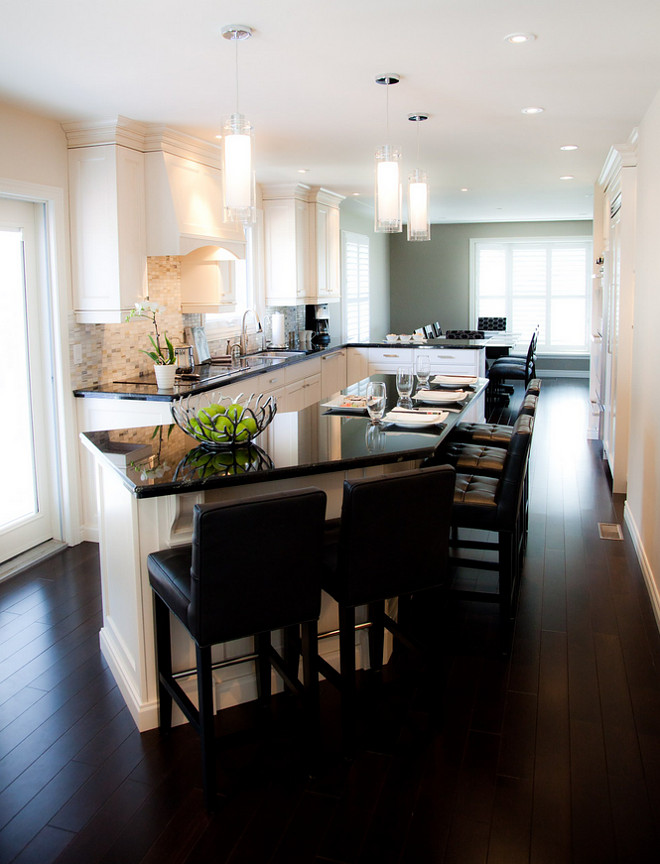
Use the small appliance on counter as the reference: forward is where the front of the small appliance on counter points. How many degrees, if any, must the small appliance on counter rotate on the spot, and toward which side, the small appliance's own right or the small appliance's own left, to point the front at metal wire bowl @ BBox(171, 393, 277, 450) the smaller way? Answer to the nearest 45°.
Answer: approximately 45° to the small appliance's own right

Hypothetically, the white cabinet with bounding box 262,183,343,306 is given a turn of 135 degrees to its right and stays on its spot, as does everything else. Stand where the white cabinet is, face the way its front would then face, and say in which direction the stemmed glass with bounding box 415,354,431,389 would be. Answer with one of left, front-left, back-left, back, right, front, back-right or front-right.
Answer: left

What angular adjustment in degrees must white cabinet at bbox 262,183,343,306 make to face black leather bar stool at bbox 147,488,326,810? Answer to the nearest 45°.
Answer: approximately 45° to its right

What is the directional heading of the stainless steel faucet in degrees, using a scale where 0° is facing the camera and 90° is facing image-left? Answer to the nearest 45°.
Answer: approximately 315°

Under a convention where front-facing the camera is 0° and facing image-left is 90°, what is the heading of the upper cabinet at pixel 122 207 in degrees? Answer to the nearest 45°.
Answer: approximately 315°

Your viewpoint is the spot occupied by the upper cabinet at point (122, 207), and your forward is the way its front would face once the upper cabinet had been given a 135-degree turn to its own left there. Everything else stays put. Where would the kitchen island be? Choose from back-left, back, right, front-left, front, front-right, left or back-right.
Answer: back

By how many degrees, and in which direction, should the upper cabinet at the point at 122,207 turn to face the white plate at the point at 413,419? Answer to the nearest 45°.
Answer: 0° — it already faces it

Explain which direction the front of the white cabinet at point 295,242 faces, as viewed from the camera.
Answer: facing the viewer and to the right of the viewer

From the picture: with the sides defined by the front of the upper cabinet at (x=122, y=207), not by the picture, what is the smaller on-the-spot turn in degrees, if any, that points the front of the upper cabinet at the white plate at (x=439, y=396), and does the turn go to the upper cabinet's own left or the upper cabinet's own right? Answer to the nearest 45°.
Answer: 0° — it already faces it
